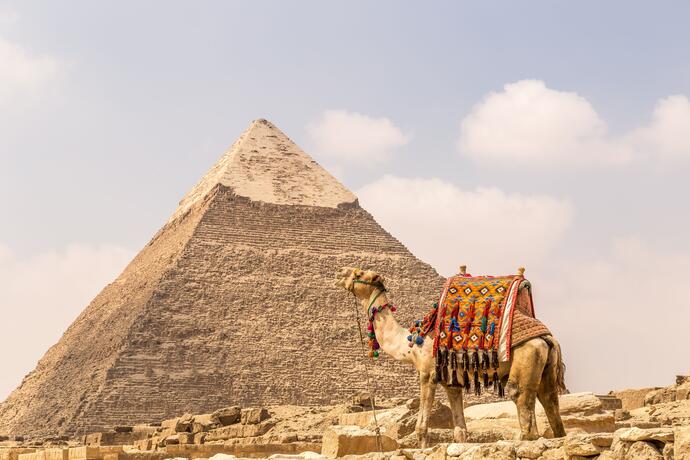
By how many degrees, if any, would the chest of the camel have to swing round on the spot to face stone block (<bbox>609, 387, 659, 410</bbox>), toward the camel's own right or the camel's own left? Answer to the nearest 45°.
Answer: approximately 90° to the camel's own right

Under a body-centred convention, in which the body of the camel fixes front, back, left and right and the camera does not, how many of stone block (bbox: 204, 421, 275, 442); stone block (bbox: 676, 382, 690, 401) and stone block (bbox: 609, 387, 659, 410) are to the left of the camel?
0

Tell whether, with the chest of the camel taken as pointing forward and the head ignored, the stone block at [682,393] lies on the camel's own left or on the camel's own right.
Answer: on the camel's own right

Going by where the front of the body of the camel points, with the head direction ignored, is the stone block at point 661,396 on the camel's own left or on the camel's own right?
on the camel's own right

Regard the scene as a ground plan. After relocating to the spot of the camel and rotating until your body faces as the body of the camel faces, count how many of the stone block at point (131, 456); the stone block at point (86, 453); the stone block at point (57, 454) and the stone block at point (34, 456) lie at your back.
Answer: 0

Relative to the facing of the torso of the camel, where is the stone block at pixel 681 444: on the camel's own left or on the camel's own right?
on the camel's own left

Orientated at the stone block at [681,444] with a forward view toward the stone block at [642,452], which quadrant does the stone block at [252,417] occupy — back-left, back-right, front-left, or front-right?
front-right

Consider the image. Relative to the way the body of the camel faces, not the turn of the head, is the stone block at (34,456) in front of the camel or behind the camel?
in front

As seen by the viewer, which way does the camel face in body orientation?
to the viewer's left

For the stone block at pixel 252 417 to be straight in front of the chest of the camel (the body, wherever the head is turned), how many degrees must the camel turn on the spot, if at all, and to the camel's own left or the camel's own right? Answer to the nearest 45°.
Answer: approximately 90° to the camel's own right

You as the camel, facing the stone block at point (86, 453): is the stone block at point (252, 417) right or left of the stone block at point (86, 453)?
right

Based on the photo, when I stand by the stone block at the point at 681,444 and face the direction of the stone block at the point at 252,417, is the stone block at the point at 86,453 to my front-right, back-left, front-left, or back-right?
front-left
